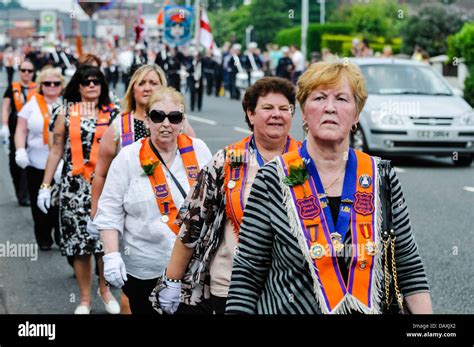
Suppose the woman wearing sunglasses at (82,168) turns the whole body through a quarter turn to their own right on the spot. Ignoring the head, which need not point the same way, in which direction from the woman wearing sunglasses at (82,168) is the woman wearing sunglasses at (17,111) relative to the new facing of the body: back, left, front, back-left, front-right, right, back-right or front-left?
right

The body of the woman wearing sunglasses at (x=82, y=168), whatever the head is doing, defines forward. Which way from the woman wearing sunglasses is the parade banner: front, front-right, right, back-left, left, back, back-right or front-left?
back

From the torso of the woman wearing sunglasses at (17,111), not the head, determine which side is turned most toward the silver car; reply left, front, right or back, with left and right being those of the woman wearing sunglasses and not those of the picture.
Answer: left

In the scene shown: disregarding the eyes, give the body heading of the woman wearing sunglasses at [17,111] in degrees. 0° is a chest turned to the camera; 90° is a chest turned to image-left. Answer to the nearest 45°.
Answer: approximately 0°

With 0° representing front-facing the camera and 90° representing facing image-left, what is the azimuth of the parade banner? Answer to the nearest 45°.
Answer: approximately 0°

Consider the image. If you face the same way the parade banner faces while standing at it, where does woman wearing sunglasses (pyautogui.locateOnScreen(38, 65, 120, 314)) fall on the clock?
The woman wearing sunglasses is roughly at 12 o'clock from the parade banner.
